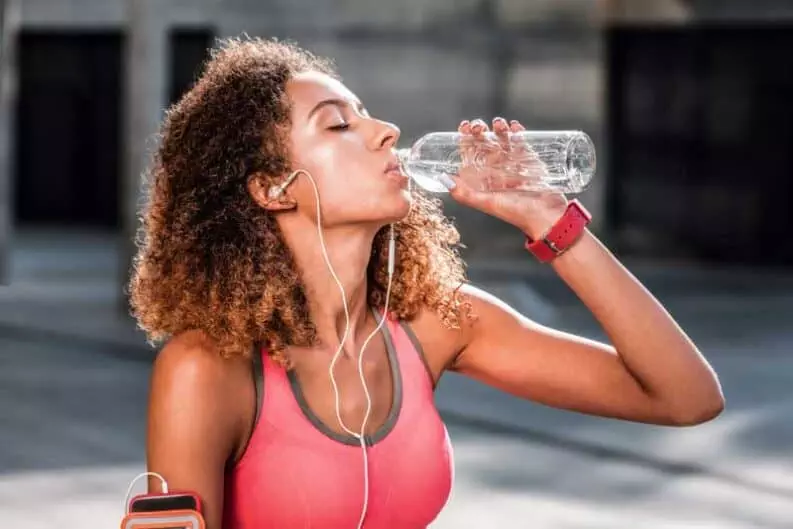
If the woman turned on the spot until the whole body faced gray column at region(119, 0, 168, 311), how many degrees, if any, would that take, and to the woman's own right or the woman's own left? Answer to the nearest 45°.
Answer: approximately 135° to the woman's own left

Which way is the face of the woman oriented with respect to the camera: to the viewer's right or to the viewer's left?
to the viewer's right

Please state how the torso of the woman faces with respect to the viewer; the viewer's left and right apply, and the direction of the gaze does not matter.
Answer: facing the viewer and to the right of the viewer

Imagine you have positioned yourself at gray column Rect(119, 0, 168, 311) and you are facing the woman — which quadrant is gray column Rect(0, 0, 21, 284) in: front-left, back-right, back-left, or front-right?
back-right

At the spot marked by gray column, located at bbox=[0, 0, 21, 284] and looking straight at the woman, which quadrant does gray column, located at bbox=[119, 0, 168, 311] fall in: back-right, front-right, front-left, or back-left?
front-left

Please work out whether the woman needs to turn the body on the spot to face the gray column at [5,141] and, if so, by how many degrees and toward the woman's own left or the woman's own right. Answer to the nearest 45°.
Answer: approximately 135° to the woman's own left

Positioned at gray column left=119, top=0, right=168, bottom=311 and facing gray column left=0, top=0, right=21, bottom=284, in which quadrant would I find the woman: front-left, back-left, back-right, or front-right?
back-left
